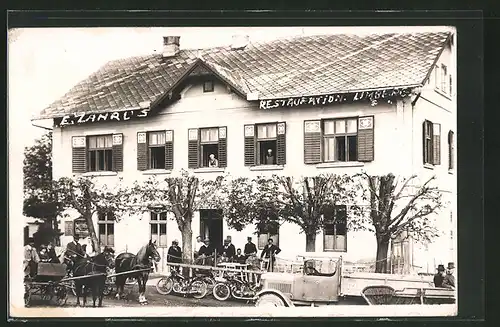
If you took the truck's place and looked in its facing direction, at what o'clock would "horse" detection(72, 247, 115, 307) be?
The horse is roughly at 12 o'clock from the truck.

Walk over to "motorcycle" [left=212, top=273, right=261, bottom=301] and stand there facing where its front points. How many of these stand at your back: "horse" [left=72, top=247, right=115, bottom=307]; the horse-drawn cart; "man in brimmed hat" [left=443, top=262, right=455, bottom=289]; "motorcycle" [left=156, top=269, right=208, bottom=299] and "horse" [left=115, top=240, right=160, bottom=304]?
1

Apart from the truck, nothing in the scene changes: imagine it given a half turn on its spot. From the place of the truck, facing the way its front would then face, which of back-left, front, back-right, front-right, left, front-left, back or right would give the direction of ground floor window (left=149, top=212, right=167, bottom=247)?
back

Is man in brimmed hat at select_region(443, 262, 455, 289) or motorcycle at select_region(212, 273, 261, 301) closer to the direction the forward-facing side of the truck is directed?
the motorcycle

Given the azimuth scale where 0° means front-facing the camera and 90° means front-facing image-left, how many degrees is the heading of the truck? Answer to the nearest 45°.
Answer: approximately 90°

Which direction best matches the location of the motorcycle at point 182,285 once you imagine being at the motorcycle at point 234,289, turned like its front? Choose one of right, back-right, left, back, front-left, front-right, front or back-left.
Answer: front

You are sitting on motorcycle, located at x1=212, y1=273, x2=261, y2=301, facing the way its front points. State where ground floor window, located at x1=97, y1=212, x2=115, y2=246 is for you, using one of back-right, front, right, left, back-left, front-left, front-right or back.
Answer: front

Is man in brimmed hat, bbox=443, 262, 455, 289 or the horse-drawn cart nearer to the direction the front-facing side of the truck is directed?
the horse-drawn cart

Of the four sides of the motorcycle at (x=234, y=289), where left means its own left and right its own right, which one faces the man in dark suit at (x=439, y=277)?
back

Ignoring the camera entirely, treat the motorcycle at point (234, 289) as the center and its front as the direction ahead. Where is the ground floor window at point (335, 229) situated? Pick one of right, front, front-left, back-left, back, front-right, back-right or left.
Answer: back

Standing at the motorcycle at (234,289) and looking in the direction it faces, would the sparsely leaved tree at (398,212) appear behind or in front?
behind

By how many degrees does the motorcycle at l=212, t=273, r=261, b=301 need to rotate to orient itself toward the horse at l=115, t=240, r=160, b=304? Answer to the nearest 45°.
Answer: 0° — it already faces it

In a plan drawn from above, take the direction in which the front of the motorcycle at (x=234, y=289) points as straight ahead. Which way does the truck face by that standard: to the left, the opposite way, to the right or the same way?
the same way

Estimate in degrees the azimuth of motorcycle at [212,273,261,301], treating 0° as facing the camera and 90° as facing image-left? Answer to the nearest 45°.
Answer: approximately 90°

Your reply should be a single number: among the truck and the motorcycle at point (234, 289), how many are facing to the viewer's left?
2
